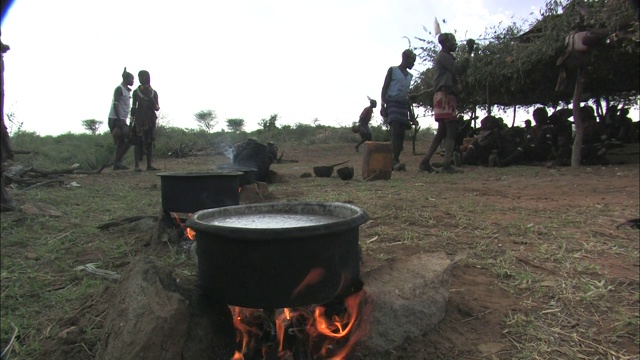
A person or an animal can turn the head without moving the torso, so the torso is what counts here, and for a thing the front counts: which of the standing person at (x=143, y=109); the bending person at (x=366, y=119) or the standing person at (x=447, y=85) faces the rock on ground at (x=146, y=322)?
the standing person at (x=143, y=109)

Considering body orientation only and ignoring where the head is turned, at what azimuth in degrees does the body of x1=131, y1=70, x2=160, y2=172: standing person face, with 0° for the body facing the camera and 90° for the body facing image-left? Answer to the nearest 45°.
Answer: approximately 0°

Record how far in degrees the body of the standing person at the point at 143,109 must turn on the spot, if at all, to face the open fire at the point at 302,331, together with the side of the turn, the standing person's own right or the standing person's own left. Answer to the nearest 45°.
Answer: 0° — they already face it
